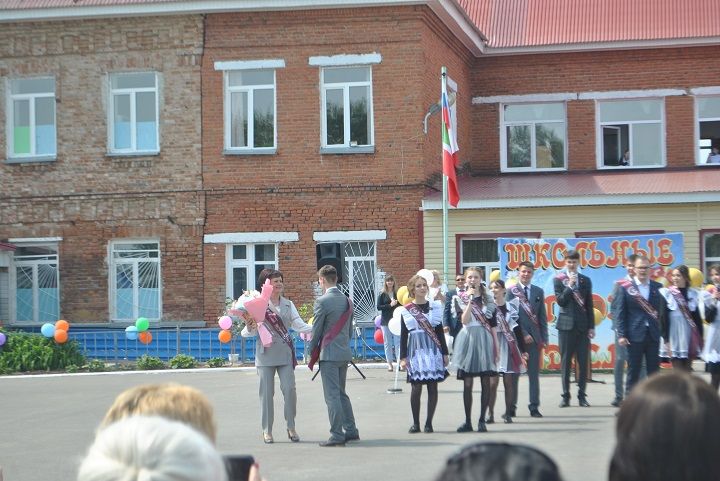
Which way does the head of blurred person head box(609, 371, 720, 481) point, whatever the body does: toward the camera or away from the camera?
away from the camera

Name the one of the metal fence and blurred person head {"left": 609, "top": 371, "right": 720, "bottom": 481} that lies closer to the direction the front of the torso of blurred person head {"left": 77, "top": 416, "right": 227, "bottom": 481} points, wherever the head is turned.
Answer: the metal fence

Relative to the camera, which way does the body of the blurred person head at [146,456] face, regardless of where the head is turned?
away from the camera

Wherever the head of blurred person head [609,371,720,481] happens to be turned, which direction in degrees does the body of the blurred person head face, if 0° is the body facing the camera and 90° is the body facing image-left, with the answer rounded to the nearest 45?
approximately 180°

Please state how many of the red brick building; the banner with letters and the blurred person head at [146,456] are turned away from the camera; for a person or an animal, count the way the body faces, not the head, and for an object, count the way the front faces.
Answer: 1

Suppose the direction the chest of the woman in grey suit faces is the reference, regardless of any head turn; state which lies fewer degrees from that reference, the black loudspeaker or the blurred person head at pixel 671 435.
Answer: the blurred person head

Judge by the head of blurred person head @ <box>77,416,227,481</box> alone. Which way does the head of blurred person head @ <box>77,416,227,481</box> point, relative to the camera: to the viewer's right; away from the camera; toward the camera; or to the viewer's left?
away from the camera

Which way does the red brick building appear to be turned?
toward the camera

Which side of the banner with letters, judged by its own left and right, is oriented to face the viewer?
front

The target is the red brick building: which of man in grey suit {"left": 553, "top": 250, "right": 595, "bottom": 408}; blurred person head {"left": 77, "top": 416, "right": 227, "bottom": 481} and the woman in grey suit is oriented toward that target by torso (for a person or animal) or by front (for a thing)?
the blurred person head

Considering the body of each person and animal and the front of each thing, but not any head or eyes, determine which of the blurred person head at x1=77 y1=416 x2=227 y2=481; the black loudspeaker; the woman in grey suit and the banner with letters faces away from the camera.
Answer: the blurred person head

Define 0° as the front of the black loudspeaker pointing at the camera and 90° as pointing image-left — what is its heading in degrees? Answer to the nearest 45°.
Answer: approximately 0°

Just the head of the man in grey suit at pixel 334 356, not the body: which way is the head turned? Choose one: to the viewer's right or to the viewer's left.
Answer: to the viewer's left

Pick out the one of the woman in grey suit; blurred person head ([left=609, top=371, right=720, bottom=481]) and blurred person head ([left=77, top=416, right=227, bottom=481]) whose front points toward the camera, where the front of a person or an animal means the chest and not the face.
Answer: the woman in grey suit

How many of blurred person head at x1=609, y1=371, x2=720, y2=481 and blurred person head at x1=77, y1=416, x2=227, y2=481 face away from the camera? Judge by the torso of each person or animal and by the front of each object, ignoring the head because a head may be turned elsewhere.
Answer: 2
